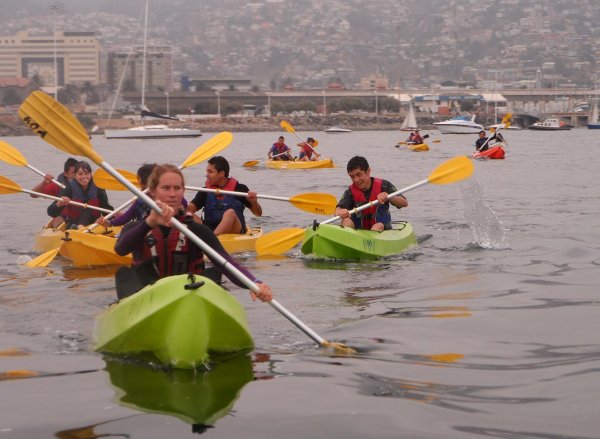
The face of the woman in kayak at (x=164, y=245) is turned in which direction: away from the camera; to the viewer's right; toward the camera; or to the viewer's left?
toward the camera

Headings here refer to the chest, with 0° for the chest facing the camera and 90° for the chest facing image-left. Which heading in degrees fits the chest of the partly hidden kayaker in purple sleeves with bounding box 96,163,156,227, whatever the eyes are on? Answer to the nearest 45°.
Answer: approximately 90°

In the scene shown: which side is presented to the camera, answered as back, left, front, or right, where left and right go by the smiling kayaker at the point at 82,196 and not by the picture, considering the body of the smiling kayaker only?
front

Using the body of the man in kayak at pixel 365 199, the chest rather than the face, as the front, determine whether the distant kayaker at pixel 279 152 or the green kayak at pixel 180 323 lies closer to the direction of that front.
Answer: the green kayak

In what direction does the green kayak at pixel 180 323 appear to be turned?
toward the camera

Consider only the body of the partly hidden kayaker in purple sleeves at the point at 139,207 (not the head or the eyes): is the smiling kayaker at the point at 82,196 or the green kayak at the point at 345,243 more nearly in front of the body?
the smiling kayaker

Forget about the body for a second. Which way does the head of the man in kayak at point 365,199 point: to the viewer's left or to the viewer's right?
to the viewer's left

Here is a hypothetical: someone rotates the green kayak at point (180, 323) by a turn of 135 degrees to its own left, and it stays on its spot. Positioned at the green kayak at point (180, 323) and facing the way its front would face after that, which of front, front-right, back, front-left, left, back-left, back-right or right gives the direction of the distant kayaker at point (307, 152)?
front-left

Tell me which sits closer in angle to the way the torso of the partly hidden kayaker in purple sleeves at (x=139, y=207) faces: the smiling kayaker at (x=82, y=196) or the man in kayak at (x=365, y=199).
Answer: the smiling kayaker

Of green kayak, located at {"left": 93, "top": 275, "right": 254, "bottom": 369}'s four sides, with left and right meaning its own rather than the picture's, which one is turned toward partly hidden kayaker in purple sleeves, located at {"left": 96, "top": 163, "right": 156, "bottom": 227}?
back

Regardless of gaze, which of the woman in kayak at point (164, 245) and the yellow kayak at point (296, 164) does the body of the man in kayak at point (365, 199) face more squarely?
the woman in kayak
